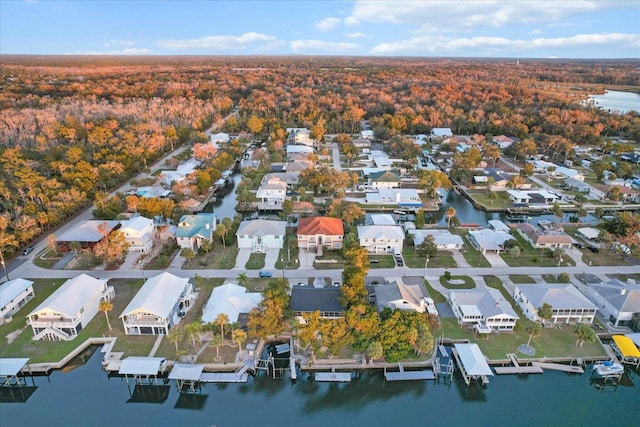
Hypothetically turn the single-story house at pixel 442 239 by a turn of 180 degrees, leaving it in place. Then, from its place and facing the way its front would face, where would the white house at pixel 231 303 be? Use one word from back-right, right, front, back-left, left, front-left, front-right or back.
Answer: back-left

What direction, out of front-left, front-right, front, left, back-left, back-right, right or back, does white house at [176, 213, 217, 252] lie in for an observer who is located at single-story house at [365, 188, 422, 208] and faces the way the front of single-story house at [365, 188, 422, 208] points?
back-left

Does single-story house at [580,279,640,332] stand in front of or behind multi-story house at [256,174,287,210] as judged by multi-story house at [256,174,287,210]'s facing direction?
in front

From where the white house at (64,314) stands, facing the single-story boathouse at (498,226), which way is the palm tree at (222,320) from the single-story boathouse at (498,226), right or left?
right
